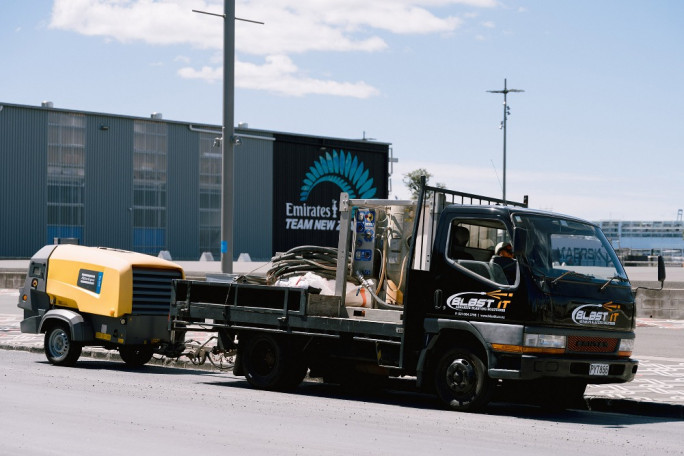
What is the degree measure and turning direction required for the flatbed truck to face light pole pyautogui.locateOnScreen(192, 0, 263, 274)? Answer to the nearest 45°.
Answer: approximately 135° to its left

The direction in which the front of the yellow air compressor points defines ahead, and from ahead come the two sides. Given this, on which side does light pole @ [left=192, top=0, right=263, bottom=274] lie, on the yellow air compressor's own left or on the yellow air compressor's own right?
on the yellow air compressor's own left

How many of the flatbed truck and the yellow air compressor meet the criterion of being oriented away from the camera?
0

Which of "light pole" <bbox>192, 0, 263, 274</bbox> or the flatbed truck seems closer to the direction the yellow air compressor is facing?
the flatbed truck

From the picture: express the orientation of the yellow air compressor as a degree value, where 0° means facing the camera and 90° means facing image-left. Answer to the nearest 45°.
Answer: approximately 315°

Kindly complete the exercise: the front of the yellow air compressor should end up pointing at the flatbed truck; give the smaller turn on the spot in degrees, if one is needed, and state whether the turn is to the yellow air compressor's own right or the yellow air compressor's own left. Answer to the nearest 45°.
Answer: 0° — it already faces it

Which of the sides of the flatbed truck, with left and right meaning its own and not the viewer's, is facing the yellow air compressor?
back
